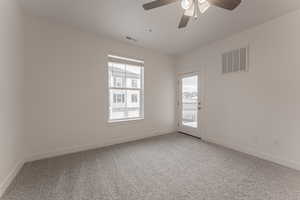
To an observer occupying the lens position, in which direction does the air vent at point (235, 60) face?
facing the viewer and to the left of the viewer

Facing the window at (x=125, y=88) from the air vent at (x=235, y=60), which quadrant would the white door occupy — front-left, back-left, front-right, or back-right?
front-right

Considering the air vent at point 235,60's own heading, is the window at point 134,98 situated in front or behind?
in front

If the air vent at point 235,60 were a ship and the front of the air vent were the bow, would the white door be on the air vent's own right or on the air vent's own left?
on the air vent's own right

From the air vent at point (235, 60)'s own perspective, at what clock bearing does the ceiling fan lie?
The ceiling fan is roughly at 11 o'clock from the air vent.

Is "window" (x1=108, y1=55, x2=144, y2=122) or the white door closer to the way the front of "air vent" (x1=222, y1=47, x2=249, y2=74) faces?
the window

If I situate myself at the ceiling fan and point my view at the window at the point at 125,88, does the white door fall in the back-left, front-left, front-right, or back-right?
front-right

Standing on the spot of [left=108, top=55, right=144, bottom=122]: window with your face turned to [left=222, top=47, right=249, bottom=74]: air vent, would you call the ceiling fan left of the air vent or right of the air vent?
right

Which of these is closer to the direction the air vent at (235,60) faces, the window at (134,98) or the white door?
the window

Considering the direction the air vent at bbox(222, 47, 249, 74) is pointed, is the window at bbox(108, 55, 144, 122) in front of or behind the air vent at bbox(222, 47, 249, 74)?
in front

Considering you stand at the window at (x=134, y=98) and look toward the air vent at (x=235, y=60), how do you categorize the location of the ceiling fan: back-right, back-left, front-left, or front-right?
front-right
